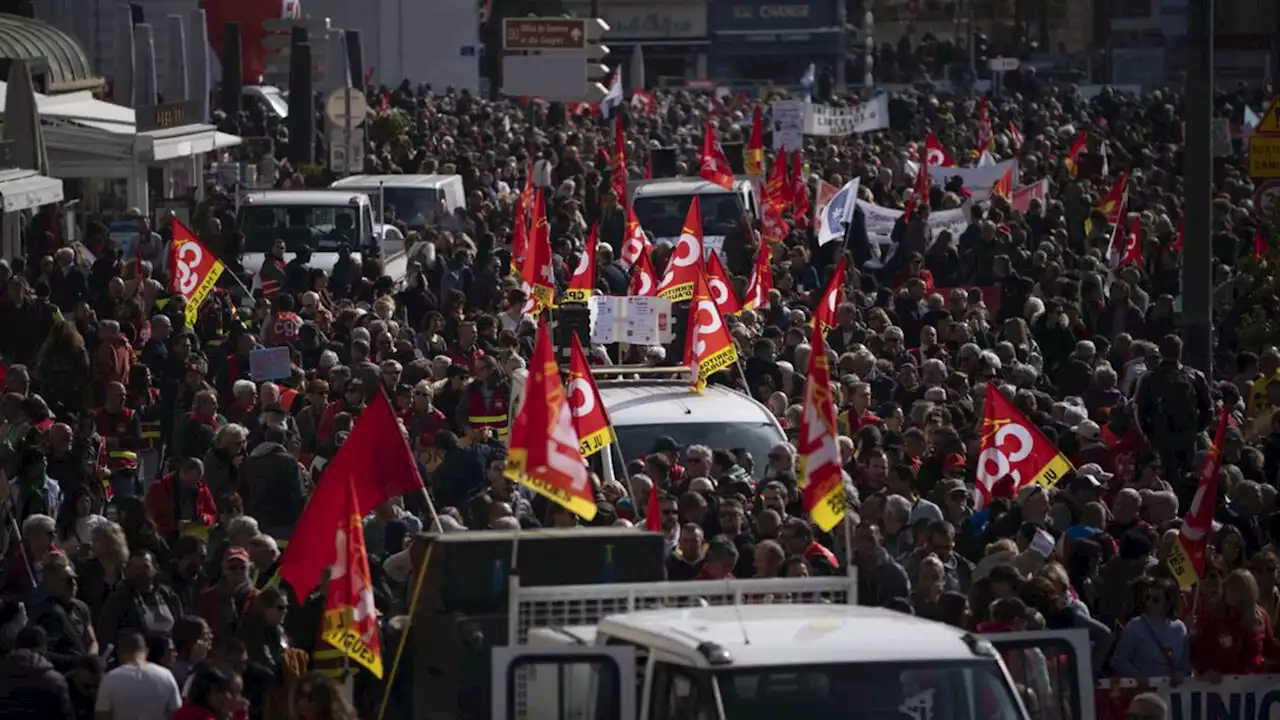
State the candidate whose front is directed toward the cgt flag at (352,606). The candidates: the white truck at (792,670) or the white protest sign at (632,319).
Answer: the white protest sign

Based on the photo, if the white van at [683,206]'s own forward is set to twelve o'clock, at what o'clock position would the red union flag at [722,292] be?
The red union flag is roughly at 12 o'clock from the white van.

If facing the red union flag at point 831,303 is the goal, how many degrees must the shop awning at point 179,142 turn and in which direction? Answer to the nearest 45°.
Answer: approximately 45° to its right

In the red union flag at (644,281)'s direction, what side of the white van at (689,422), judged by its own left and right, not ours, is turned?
back

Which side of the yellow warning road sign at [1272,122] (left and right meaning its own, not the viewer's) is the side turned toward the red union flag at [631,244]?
right

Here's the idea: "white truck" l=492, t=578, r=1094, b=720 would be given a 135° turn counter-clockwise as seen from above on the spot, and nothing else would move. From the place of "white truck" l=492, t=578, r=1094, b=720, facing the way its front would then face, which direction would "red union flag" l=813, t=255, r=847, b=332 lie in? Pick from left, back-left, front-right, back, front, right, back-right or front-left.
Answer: front

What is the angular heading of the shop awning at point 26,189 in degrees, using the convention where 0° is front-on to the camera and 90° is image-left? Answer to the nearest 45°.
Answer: approximately 315°

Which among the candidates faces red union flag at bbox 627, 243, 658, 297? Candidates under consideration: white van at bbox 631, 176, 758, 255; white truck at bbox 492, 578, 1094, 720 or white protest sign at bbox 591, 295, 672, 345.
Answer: white van at bbox 631, 176, 758, 255

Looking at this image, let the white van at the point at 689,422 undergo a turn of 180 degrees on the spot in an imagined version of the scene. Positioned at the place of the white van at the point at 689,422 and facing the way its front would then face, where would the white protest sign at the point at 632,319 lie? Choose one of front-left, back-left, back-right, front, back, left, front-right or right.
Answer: front

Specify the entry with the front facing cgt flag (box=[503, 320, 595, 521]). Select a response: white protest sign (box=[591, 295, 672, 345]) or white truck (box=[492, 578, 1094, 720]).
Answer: the white protest sign

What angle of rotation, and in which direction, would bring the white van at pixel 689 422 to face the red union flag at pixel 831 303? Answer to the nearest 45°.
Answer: approximately 180°

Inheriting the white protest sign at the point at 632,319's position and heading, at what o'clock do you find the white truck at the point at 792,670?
The white truck is roughly at 12 o'clock from the white protest sign.

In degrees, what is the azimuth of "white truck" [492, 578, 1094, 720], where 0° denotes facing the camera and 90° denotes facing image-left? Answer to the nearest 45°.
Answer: approximately 315°
